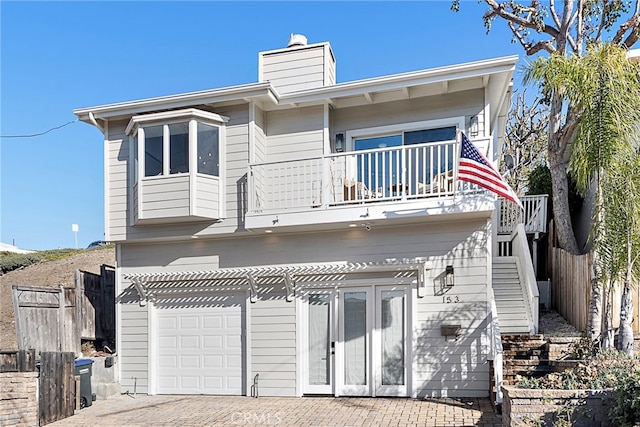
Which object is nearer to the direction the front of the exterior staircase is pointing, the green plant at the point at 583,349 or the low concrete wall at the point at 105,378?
the green plant

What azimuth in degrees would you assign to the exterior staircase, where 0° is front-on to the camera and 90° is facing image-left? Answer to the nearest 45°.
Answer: approximately 0°

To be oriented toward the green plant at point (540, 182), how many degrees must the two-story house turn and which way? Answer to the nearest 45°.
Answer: approximately 135° to its left

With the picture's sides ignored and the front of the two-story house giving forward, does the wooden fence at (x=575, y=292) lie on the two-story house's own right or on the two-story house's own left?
on the two-story house's own left

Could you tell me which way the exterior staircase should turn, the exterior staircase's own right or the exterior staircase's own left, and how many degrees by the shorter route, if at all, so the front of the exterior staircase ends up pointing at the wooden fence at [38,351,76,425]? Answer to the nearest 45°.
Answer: approximately 45° to the exterior staircase's own right

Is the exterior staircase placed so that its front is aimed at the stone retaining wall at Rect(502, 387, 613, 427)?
yes

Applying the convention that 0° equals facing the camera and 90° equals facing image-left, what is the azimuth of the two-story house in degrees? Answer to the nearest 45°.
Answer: approximately 0°

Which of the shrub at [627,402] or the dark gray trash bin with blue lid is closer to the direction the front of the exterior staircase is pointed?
the shrub
